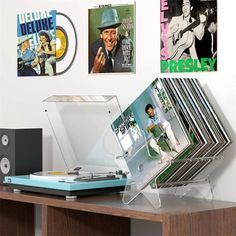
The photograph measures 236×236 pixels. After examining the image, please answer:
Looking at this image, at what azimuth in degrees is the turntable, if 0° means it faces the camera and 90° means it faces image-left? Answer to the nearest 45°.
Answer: approximately 45°

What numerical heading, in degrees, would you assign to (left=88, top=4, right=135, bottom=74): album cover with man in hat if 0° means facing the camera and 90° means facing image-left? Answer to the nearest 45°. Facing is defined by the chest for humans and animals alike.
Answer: approximately 45°

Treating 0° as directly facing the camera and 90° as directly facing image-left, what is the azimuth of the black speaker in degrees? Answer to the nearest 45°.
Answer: approximately 45°

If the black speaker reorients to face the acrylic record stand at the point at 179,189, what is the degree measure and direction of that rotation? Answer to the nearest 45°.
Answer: approximately 90° to its left
